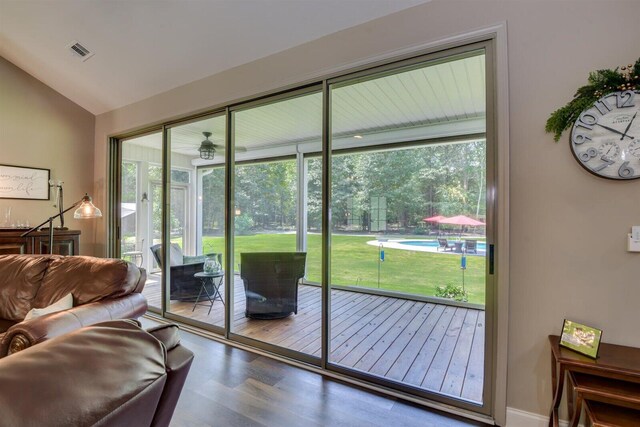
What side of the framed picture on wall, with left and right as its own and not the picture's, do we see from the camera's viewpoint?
front

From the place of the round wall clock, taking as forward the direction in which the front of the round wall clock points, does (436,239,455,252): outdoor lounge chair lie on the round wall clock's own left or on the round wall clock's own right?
on the round wall clock's own right

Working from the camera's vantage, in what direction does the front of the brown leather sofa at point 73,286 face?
facing the viewer and to the left of the viewer

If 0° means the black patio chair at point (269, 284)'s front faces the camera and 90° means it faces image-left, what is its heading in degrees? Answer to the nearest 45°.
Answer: approximately 180°

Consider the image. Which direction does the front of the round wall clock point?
toward the camera

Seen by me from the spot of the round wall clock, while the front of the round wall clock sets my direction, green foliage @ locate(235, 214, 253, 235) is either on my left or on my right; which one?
on my right
